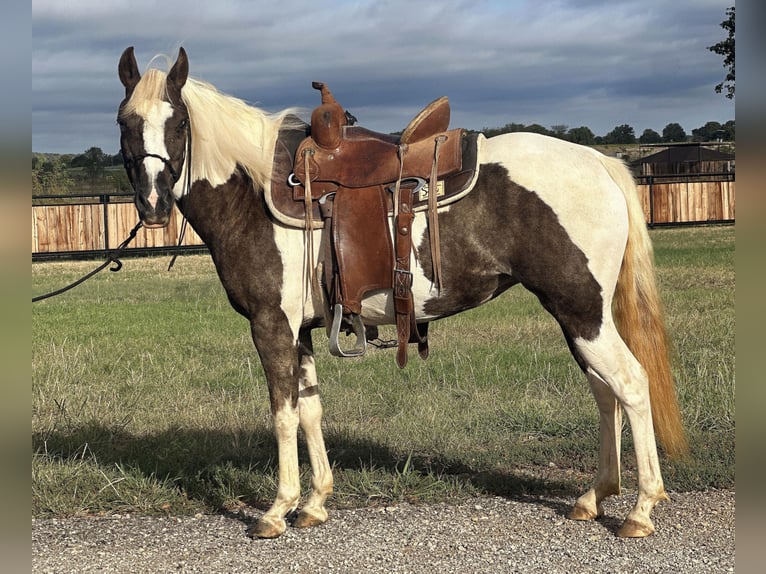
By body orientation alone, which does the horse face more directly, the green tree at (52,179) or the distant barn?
the green tree

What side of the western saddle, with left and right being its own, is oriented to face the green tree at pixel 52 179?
right

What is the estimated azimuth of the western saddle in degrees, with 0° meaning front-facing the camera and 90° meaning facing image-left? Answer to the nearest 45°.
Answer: approximately 90°

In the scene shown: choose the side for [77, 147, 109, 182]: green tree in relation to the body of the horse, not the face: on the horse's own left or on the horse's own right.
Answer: on the horse's own right

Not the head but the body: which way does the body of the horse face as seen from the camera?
to the viewer's left

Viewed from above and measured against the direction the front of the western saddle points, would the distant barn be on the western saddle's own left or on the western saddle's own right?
on the western saddle's own right

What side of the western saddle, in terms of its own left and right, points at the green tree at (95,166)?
right

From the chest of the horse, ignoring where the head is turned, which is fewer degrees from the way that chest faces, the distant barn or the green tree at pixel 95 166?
the green tree

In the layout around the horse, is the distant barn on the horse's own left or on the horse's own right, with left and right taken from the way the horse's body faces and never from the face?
on the horse's own right
